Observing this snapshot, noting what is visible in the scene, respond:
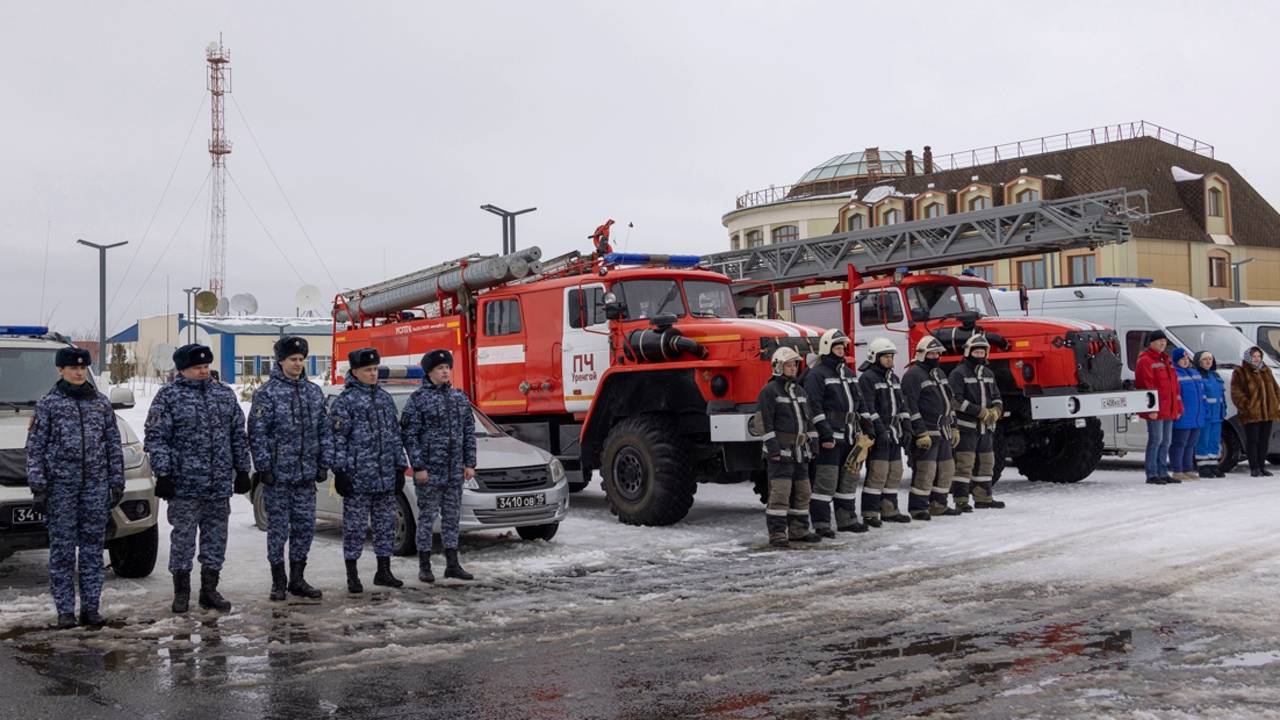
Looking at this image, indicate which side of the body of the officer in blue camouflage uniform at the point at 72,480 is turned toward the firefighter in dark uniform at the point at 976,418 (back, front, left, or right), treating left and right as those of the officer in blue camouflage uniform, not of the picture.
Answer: left

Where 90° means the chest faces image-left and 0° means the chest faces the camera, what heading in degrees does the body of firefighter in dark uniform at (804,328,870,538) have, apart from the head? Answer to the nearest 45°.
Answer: approximately 315°

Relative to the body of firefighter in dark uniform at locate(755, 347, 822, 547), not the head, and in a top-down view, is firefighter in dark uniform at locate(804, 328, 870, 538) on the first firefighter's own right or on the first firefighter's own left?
on the first firefighter's own left

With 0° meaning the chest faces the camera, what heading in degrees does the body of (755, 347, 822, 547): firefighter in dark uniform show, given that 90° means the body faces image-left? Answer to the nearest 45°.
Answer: approximately 315°

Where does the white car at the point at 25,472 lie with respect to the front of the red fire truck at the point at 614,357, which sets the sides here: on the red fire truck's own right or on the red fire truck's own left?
on the red fire truck's own right

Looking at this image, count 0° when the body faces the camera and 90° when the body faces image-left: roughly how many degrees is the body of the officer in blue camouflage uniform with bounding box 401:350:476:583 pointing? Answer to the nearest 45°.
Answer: approximately 315°
